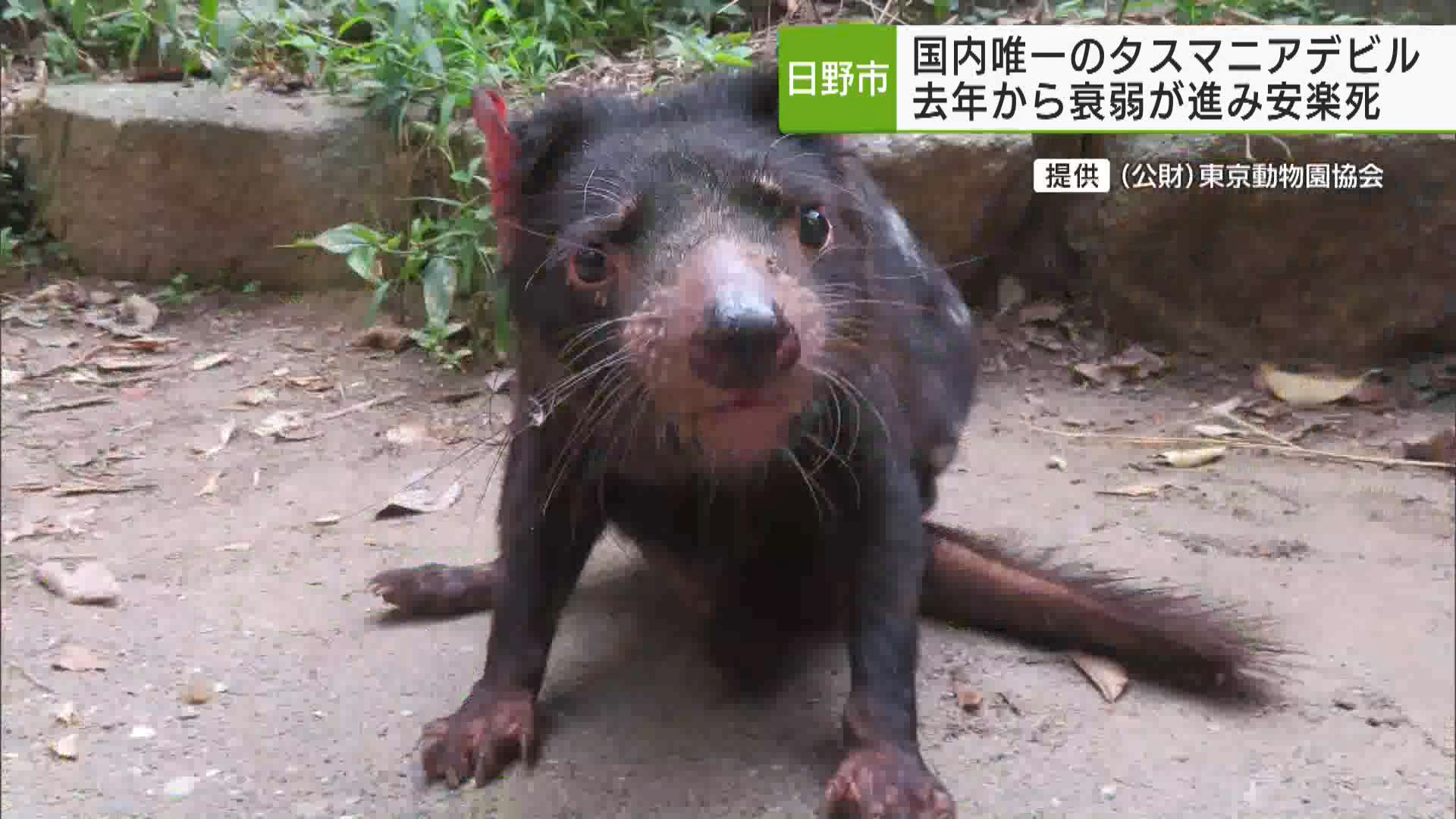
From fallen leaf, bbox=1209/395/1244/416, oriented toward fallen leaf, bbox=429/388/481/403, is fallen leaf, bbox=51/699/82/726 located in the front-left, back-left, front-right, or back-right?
front-left

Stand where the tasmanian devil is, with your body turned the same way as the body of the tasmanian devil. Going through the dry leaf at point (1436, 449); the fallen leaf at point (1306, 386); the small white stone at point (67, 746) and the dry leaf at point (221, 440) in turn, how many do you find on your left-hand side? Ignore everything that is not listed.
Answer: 2

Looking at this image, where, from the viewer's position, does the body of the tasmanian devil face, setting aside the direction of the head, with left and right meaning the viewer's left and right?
facing the viewer

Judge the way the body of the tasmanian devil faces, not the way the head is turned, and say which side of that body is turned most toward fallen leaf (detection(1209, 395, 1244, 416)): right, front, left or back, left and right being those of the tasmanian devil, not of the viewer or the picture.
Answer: left

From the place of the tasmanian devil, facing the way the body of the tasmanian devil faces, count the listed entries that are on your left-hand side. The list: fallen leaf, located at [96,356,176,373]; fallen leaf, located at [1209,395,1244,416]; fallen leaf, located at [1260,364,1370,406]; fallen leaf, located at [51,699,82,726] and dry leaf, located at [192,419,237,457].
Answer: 2

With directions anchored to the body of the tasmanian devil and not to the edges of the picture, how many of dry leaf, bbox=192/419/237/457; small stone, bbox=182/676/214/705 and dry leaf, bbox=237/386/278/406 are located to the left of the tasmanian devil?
0

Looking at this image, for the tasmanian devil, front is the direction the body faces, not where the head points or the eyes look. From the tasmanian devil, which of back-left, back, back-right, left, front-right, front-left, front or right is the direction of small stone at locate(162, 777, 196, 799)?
front-right

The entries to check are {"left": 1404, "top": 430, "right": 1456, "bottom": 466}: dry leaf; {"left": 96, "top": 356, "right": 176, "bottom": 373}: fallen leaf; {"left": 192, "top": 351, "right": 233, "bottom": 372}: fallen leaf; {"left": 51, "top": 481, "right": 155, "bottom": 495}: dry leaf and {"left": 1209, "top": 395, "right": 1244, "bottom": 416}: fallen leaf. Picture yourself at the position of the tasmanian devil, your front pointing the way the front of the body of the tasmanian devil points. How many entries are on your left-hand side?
2

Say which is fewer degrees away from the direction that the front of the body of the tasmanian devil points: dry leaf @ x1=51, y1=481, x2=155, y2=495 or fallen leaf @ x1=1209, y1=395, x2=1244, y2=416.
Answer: the dry leaf
